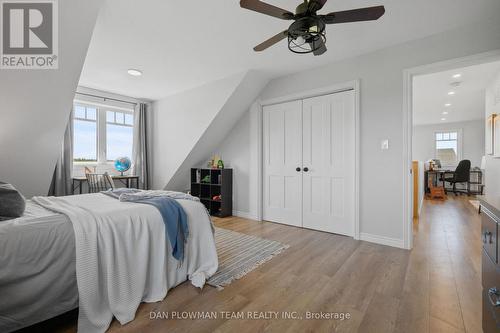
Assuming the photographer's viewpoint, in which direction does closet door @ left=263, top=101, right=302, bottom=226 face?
facing the viewer and to the left of the viewer

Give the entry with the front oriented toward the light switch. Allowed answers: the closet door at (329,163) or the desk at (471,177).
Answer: the desk

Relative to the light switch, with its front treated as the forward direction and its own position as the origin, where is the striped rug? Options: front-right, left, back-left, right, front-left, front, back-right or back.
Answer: front-right

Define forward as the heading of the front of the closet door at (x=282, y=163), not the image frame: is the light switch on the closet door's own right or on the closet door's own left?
on the closet door's own left

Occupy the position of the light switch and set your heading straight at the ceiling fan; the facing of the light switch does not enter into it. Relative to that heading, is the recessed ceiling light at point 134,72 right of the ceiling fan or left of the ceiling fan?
right

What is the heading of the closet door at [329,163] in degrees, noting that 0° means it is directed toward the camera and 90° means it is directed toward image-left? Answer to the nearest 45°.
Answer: approximately 45°

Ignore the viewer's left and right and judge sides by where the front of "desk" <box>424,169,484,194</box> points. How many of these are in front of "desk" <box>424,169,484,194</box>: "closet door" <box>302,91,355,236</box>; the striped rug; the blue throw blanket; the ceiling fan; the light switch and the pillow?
6

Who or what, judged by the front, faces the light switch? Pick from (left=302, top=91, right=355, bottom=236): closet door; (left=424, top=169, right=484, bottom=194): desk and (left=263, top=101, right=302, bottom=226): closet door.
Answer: the desk

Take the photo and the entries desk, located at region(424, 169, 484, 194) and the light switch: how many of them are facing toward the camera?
2

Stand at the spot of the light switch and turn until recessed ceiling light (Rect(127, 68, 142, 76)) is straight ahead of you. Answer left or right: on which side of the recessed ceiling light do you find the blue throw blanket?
left

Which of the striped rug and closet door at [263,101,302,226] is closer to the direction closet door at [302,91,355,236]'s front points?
the striped rug

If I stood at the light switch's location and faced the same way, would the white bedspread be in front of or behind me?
in front
